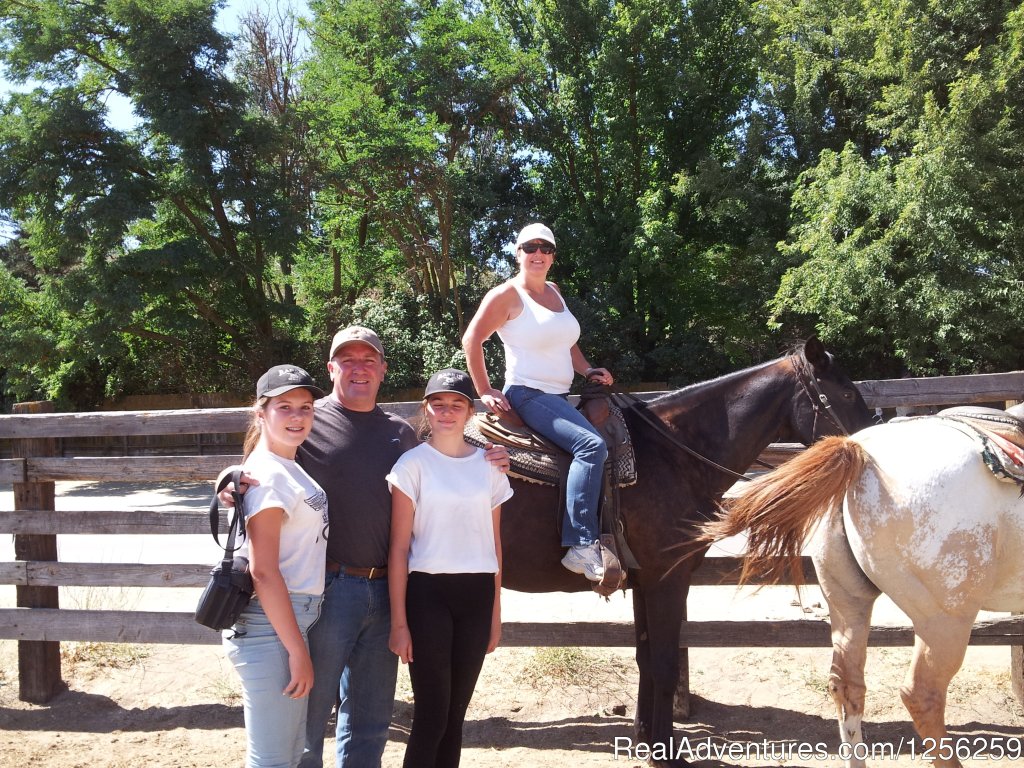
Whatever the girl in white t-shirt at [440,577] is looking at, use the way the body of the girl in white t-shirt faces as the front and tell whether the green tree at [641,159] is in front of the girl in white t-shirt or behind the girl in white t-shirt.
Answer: behind

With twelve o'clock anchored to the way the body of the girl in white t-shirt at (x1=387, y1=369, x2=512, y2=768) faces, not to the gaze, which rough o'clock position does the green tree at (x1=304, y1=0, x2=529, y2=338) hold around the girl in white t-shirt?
The green tree is roughly at 6 o'clock from the girl in white t-shirt.

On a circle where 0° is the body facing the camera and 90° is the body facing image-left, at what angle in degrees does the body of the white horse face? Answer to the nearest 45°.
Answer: approximately 225°

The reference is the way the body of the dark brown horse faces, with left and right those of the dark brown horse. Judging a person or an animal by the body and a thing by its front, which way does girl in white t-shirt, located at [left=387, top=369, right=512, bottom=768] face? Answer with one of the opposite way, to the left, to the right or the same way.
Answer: to the right

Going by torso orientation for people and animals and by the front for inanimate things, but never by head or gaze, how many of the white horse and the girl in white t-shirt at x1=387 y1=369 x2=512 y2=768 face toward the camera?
1

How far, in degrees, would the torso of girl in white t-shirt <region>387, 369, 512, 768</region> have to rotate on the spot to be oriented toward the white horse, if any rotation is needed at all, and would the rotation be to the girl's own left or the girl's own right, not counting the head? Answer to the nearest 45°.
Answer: approximately 90° to the girl's own left

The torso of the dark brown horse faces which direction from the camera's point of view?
to the viewer's right

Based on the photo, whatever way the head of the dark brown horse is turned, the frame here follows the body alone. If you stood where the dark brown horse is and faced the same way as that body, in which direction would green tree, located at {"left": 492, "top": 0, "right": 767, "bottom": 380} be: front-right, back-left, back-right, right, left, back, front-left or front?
left

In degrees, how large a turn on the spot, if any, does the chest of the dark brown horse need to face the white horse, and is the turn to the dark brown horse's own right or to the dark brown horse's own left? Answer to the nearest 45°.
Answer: approximately 45° to the dark brown horse's own right

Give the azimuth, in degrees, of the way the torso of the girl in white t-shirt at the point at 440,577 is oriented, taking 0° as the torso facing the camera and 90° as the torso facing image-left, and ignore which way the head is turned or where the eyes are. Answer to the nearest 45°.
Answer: approximately 0°
